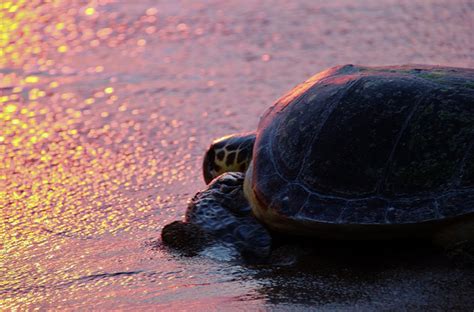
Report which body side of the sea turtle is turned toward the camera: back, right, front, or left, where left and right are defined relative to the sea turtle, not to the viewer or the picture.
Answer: left
